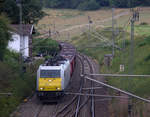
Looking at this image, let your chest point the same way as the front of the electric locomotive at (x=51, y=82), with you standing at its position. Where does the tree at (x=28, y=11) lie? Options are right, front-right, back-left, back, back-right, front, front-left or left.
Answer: back

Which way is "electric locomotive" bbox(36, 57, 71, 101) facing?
toward the camera
